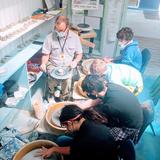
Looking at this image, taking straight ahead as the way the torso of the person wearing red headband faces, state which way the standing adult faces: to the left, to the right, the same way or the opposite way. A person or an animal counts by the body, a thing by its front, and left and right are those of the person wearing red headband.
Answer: to the left

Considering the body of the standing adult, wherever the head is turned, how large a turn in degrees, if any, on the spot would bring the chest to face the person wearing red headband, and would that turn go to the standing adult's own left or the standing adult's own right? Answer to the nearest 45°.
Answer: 0° — they already face them

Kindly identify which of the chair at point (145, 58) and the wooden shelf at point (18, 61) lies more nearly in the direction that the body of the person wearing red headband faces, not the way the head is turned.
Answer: the wooden shelf

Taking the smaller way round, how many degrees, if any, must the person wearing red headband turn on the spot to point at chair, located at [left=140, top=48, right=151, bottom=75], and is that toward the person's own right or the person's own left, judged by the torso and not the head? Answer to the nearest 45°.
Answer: approximately 135° to the person's own right

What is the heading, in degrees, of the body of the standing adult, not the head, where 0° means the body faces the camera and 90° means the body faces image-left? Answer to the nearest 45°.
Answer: approximately 0°

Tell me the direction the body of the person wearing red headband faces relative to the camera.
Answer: to the viewer's left

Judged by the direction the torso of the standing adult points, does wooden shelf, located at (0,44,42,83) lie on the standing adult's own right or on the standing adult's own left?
on the standing adult's own right

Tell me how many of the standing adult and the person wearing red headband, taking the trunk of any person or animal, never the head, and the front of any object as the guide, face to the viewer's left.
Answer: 1

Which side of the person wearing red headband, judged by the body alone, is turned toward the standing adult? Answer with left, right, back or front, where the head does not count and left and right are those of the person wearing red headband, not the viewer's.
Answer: right
